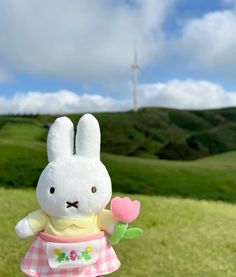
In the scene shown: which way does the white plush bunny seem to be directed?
toward the camera
